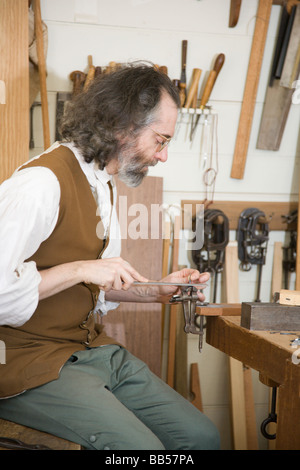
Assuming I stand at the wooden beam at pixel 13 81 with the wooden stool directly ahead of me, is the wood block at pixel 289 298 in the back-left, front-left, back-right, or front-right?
front-left

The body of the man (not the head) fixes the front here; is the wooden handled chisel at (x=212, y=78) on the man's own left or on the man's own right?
on the man's own left

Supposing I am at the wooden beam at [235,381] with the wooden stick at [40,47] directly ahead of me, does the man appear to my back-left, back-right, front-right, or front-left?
front-left

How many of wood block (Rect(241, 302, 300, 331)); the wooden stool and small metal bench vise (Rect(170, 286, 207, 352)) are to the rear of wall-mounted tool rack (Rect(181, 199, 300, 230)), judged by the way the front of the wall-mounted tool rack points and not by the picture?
0

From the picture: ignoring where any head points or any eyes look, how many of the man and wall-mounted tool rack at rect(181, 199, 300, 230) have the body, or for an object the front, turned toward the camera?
1

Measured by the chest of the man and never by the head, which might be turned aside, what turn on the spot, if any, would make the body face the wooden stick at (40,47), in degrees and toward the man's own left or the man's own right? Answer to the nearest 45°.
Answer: approximately 90° to the man's own left

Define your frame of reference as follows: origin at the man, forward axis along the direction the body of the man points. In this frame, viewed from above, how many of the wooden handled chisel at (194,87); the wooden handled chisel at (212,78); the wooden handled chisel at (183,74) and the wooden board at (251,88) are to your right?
0

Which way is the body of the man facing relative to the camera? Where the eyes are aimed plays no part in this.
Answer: to the viewer's right

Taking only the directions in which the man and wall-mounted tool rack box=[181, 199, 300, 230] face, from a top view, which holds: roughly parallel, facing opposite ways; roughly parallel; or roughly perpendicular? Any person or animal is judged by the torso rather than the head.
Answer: roughly perpendicular

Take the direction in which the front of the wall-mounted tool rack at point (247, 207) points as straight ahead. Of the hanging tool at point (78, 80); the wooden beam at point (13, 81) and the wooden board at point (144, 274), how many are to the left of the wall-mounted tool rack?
0

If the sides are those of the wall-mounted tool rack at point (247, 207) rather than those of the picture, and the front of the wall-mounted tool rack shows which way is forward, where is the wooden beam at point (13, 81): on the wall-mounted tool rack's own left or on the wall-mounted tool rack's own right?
on the wall-mounted tool rack's own right

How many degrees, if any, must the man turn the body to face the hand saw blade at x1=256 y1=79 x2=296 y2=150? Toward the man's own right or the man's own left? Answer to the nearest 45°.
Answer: approximately 45° to the man's own left

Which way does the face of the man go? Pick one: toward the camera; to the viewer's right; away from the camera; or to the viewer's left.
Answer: to the viewer's right

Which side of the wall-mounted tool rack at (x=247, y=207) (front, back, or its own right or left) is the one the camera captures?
front

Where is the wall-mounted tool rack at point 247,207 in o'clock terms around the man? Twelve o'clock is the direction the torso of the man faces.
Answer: The wall-mounted tool rack is roughly at 10 o'clock from the man.
